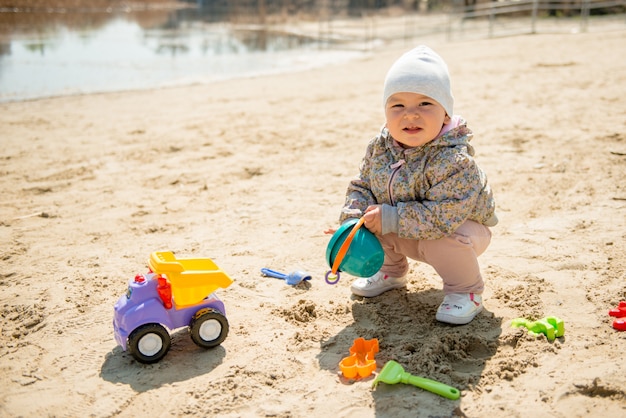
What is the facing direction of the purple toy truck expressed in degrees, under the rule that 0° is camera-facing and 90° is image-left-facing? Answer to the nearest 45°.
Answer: approximately 45°

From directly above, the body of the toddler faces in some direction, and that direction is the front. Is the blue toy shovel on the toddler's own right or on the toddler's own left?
on the toddler's own right

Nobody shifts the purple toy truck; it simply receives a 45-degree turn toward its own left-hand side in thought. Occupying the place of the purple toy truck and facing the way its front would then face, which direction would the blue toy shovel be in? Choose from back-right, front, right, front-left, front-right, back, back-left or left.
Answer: back-left

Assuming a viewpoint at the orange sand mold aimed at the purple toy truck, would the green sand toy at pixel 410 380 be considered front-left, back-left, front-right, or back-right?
back-left

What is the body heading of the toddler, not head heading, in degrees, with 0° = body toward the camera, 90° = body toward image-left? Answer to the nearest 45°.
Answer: approximately 45°

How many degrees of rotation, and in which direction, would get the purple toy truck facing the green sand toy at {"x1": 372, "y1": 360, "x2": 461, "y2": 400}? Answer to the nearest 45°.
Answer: approximately 90° to its left

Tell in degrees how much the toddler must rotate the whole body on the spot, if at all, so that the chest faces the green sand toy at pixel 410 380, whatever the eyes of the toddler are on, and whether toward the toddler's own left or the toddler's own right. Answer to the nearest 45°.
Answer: approximately 45° to the toddler's own left
